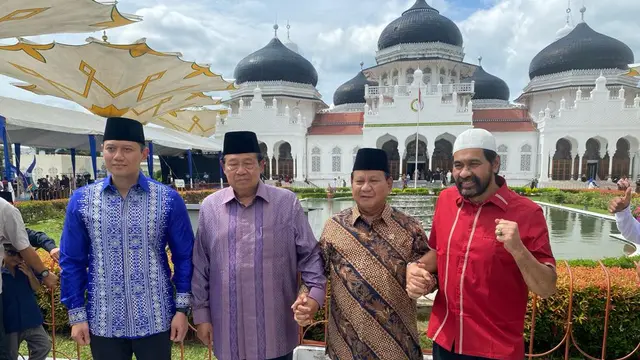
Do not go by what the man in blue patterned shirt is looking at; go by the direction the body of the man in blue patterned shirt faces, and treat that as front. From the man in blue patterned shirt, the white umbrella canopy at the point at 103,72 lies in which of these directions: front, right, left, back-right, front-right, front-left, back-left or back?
back

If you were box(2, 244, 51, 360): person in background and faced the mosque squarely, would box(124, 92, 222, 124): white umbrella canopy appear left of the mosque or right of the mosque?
left

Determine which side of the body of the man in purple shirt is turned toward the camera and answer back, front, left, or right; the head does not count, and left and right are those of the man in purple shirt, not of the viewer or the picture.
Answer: front

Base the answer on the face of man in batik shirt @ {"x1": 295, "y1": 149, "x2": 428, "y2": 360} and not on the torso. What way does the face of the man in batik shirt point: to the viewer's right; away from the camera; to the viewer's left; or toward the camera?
toward the camera

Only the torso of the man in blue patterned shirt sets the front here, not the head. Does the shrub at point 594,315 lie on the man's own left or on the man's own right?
on the man's own left

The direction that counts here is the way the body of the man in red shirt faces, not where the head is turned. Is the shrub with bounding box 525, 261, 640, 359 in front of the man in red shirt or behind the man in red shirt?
behind

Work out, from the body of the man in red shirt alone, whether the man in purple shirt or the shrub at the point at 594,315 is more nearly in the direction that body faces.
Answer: the man in purple shirt

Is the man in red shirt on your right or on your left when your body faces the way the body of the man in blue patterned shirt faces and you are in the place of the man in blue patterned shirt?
on your left

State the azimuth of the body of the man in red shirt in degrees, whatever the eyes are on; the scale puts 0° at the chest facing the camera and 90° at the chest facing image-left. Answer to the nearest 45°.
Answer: approximately 45°

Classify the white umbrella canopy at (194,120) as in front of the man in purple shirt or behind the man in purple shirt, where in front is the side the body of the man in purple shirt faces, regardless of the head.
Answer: behind

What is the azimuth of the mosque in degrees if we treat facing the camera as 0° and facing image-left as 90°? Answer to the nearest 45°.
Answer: approximately 0°

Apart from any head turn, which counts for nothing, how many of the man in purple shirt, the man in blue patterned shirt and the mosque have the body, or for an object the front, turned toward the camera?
3
